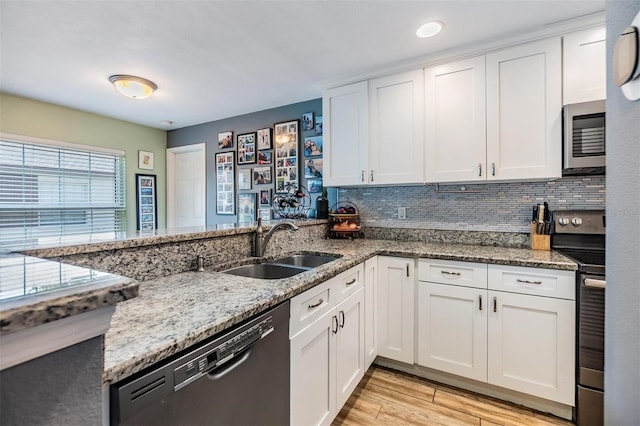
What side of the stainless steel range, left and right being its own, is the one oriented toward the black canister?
right

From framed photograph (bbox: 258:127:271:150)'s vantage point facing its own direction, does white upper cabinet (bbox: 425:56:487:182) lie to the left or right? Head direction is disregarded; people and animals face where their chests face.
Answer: on its left

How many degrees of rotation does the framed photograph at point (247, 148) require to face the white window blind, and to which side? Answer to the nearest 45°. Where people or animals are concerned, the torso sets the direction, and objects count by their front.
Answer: approximately 45° to its right

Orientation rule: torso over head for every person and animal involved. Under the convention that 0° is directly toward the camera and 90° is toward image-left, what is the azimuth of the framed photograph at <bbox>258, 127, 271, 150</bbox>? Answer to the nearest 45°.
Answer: approximately 45°

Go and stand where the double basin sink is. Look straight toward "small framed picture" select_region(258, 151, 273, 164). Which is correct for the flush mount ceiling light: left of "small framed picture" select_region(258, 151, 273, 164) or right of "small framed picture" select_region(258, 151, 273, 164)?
left

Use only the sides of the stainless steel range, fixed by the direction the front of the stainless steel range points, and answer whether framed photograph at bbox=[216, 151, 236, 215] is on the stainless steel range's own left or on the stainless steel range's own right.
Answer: on the stainless steel range's own right

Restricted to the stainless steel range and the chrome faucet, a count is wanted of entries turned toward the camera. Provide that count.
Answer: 1

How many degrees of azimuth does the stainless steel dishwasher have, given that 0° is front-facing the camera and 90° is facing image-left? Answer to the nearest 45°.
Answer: approximately 315°

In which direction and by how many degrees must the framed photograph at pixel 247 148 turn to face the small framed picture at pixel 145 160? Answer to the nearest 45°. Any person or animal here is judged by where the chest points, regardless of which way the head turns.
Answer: approximately 90° to its right
